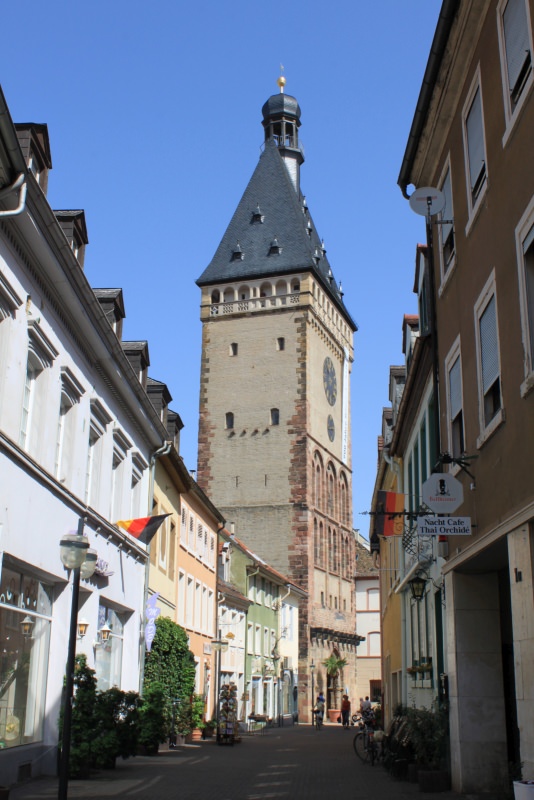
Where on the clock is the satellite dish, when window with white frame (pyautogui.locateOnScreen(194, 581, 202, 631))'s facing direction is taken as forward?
The satellite dish is roughly at 3 o'clock from the window with white frame.

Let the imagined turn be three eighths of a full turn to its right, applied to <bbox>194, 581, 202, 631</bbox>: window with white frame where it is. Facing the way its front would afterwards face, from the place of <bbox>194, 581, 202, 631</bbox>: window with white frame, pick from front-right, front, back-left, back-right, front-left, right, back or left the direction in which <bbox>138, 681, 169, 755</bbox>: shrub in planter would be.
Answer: front-left

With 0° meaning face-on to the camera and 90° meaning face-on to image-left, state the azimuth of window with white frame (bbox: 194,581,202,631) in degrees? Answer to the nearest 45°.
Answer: approximately 270°

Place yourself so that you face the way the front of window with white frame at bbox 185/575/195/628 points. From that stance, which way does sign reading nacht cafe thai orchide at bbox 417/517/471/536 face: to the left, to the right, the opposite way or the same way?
to the right

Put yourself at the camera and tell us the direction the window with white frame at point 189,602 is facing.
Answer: facing to the right of the viewer

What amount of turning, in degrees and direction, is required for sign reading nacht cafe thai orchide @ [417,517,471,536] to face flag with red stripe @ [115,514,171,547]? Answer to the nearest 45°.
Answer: approximately 135° to its right

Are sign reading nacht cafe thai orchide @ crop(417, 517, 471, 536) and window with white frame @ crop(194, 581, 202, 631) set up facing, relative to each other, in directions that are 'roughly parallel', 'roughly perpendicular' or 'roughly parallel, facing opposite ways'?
roughly perpendicular

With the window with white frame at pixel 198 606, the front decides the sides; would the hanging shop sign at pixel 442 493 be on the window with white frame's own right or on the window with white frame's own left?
on the window with white frame's own right

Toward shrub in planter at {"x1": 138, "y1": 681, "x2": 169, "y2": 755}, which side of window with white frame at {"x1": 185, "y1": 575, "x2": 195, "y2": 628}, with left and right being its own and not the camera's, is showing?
right
